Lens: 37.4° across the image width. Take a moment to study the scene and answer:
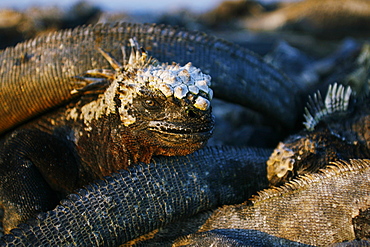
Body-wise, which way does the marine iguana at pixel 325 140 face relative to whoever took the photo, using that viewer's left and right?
facing to the left of the viewer

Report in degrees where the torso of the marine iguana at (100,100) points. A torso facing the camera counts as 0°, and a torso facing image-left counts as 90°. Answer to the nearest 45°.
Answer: approximately 270°

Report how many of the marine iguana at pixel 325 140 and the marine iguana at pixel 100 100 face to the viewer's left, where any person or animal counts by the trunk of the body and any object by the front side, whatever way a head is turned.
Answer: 1

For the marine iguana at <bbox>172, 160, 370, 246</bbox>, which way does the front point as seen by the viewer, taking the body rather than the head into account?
to the viewer's right

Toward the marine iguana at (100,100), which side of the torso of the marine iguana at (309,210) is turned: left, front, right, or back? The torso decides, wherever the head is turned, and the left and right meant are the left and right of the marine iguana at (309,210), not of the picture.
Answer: back
